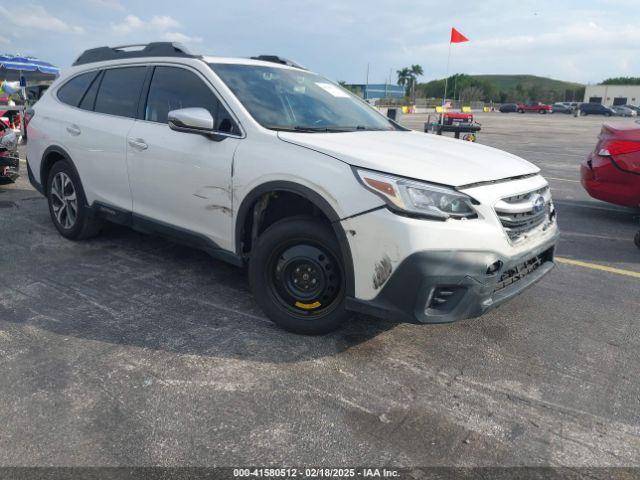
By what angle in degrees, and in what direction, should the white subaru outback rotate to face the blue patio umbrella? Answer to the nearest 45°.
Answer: approximately 180°

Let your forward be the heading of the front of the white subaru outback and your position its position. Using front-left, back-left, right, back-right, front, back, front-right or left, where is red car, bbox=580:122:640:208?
left

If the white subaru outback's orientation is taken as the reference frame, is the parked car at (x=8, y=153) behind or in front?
behind

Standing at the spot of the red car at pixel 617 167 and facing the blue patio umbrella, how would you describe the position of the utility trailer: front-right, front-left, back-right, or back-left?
front-right

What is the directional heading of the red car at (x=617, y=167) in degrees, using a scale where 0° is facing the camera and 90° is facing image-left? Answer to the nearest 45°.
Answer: approximately 225°

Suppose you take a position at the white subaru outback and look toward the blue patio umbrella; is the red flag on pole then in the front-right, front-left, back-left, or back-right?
front-right

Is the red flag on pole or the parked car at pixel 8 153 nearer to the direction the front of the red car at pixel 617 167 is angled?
the red flag on pole

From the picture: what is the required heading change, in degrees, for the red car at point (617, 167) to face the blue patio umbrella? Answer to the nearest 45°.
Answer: approximately 135° to its left

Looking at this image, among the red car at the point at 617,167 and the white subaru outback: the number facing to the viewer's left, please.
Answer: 0

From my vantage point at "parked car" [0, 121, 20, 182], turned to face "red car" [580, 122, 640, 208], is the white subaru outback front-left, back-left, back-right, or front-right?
front-right

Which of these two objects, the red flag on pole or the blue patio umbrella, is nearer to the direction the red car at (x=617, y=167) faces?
the red flag on pole

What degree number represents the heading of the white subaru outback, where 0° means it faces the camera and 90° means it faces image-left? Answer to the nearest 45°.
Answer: approximately 315°

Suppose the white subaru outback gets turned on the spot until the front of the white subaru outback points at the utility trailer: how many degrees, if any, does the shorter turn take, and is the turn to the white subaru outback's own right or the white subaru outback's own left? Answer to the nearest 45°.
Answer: approximately 135° to the white subaru outback's own left
